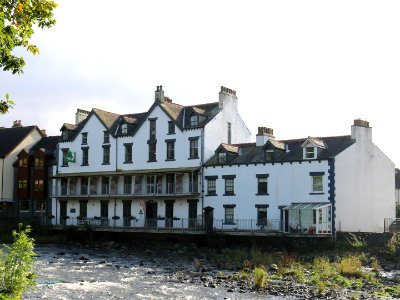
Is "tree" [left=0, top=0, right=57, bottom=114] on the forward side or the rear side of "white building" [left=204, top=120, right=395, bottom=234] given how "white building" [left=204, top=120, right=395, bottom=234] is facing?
on the forward side

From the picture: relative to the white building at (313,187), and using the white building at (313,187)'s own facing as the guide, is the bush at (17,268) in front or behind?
in front

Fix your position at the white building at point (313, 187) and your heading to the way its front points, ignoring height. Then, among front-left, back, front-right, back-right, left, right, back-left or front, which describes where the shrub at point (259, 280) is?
front-left

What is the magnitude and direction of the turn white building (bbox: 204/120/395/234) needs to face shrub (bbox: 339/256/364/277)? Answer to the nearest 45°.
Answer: approximately 45° to its left

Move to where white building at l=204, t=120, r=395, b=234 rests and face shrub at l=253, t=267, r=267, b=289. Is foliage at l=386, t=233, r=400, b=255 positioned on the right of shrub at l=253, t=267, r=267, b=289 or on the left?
left

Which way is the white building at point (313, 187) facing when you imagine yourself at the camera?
facing the viewer and to the left of the viewer

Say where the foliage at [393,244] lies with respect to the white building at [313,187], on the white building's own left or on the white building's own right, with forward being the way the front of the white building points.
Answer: on the white building's own left
